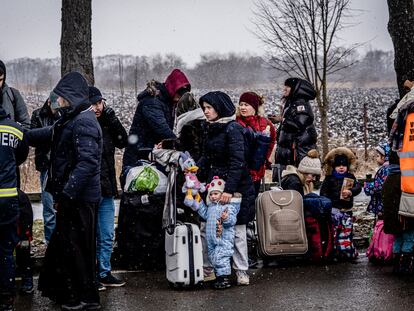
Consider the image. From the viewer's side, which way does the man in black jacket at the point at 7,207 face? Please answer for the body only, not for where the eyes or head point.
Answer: away from the camera

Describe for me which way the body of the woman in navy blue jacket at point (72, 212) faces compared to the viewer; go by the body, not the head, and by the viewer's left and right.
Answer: facing to the left of the viewer

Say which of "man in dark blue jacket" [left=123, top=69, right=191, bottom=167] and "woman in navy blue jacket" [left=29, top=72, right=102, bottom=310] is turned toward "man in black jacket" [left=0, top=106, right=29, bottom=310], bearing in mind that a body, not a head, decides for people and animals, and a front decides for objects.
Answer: "woman in navy blue jacket" [left=29, top=72, right=102, bottom=310]

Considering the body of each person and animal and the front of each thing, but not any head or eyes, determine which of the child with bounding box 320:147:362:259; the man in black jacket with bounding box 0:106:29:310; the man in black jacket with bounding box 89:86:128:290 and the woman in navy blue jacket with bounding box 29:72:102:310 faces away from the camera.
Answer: the man in black jacket with bounding box 0:106:29:310
